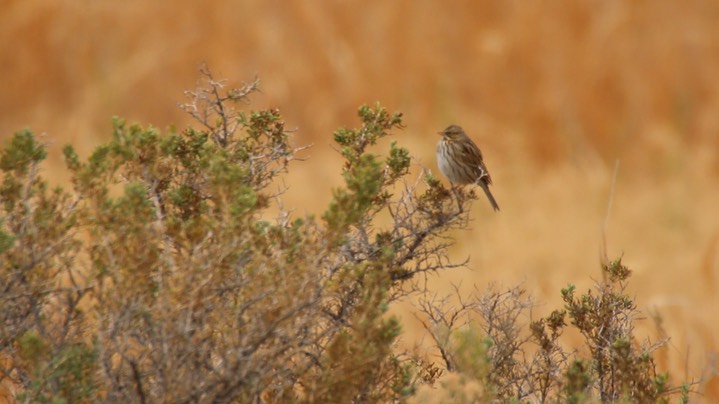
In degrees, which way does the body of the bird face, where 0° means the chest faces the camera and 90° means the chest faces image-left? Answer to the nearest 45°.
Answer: approximately 90°
